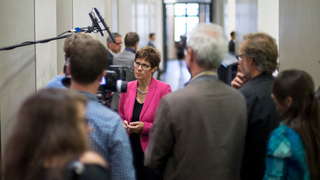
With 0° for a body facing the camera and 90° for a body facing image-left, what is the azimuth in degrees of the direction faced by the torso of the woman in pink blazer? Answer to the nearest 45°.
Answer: approximately 45°

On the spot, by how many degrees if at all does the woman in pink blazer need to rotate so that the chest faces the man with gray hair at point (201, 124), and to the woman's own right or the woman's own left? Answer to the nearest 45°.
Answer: approximately 45° to the woman's own left

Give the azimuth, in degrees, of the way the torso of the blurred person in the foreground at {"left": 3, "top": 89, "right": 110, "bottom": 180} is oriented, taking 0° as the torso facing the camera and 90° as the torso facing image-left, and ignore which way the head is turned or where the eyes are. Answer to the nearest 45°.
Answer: approximately 225°

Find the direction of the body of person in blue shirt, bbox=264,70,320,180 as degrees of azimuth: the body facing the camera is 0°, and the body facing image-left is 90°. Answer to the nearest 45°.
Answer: approximately 135°

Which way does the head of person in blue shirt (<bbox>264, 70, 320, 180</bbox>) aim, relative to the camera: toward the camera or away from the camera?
away from the camera

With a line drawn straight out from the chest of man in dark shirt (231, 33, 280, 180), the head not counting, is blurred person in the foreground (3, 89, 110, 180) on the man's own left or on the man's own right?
on the man's own left

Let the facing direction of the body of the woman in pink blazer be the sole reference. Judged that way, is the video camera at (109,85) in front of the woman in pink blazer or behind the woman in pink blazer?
in front

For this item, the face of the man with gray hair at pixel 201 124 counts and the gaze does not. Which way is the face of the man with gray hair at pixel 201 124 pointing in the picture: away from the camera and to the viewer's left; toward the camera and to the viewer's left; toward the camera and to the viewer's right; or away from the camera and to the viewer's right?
away from the camera and to the viewer's left

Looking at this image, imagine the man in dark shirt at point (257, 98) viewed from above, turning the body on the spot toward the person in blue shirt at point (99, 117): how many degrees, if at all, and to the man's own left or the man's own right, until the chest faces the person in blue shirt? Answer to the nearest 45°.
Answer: approximately 90° to the man's own left

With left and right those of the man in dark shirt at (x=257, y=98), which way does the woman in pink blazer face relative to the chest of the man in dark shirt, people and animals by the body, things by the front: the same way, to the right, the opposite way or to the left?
to the left

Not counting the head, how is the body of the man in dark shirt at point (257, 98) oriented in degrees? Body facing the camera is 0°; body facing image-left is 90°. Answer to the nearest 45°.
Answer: approximately 135°

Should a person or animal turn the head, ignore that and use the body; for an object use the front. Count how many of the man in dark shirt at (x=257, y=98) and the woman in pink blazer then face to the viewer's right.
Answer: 0

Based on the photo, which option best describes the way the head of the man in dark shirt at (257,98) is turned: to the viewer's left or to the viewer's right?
to the viewer's left
